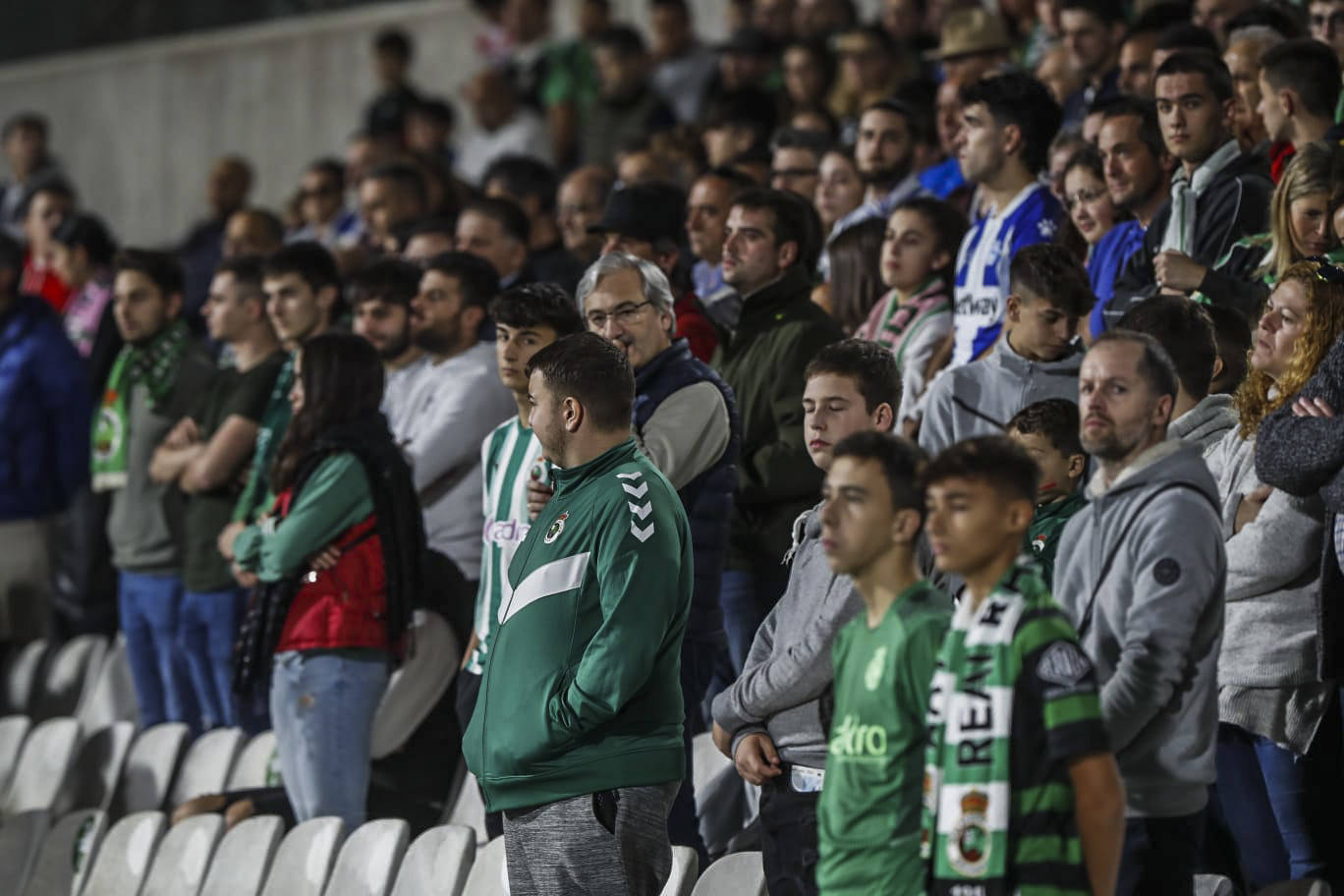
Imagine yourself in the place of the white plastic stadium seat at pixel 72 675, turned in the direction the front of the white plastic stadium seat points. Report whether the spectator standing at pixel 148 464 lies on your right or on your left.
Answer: on your left

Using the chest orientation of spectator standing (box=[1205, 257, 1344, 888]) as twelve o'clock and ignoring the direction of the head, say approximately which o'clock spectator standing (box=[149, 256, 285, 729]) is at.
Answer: spectator standing (box=[149, 256, 285, 729]) is roughly at 2 o'clock from spectator standing (box=[1205, 257, 1344, 888]).

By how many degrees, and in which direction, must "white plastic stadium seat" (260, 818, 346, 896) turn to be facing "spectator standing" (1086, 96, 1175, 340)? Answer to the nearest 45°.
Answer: approximately 135° to its left

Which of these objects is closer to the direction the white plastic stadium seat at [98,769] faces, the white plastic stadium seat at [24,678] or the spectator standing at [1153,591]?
the spectator standing

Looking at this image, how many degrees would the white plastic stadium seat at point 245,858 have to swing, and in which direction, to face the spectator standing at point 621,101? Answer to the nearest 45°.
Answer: approximately 180°

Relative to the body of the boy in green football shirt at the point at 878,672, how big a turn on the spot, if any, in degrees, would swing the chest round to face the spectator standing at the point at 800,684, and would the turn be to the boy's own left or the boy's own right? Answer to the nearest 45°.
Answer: approximately 135° to the boy's own right

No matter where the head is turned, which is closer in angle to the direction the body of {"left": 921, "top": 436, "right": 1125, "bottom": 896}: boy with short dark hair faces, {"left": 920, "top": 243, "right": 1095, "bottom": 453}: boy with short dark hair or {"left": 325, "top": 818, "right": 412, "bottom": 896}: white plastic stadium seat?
the white plastic stadium seat
